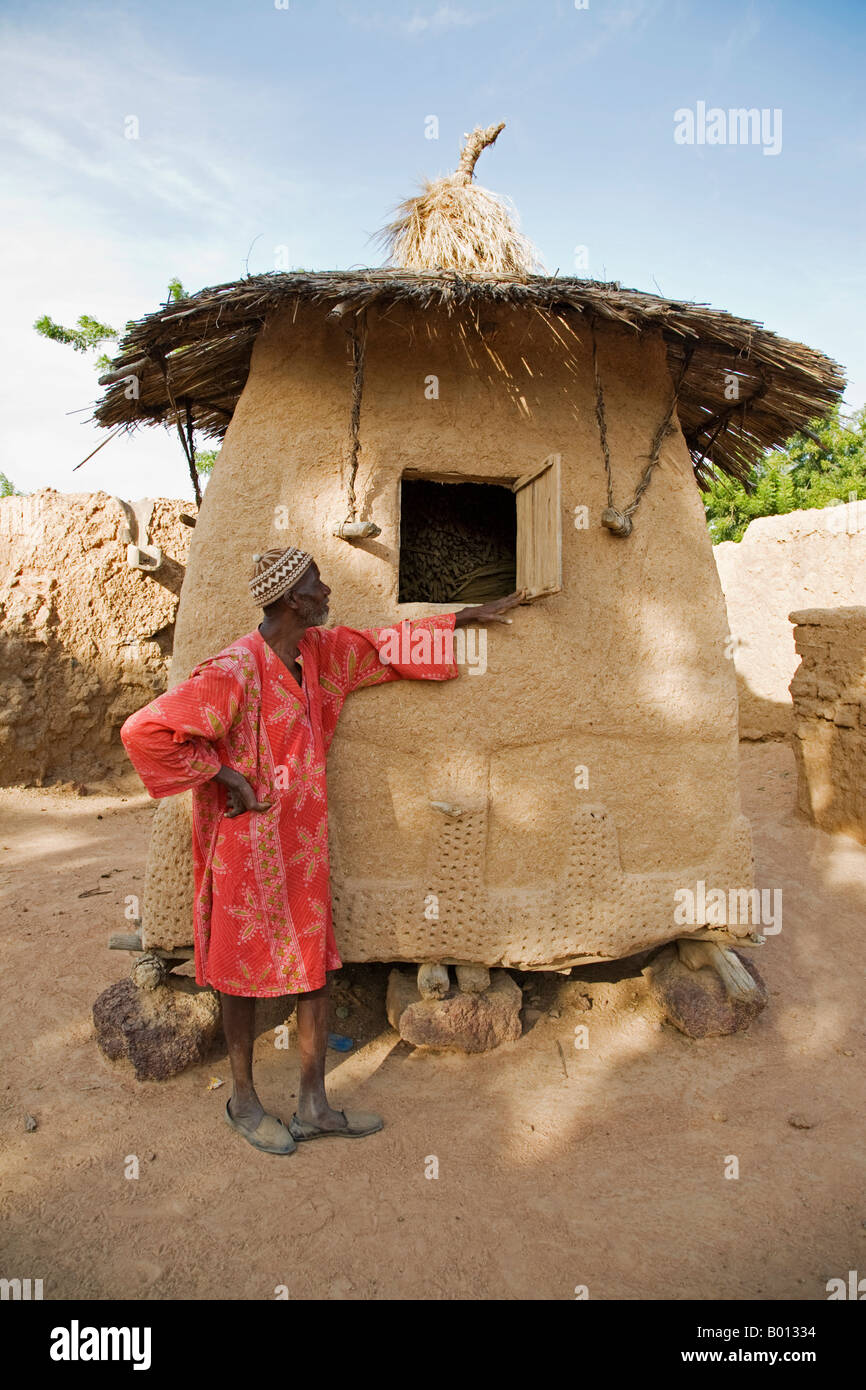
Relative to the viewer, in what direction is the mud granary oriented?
toward the camera

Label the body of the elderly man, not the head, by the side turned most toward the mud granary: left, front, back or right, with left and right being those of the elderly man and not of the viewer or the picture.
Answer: left

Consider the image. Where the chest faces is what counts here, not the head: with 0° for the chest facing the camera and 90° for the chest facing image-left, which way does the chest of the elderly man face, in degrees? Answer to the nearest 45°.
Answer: approximately 315°

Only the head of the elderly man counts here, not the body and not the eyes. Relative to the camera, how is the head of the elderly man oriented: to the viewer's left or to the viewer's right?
to the viewer's right

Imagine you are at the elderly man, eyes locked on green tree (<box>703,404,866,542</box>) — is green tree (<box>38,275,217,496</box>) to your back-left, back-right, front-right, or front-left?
front-left

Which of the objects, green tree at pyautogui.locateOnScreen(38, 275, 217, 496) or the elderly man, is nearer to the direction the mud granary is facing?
the elderly man

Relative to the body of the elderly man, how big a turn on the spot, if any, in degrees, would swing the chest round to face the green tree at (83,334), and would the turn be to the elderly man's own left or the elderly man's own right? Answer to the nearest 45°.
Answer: approximately 135° to the elderly man's own left

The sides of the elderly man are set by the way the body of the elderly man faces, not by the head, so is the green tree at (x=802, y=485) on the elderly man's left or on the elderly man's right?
on the elderly man's left

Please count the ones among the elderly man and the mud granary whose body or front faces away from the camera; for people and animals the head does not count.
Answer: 0
